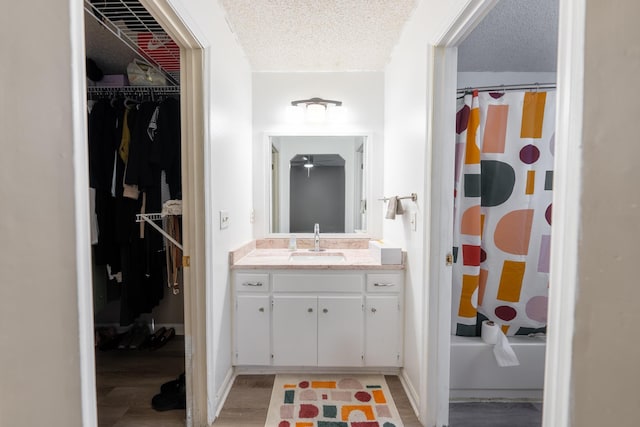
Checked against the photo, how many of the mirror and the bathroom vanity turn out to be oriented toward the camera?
2

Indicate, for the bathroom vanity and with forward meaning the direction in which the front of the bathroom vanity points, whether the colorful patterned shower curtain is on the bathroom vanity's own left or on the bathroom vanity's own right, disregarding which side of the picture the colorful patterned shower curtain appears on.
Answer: on the bathroom vanity's own left

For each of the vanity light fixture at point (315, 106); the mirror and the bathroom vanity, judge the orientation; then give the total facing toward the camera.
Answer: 3

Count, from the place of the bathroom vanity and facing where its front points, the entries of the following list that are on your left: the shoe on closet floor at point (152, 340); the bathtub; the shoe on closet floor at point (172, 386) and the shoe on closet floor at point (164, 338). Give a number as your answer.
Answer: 1

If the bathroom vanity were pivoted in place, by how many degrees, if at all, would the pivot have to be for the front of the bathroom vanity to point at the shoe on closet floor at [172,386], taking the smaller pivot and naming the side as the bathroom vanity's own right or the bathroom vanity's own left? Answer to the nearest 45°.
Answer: approximately 90° to the bathroom vanity's own right

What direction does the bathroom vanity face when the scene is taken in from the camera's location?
facing the viewer

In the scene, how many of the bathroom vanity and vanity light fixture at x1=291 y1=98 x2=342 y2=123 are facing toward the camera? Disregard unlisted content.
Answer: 2

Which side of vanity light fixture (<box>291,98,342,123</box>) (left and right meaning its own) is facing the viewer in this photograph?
front

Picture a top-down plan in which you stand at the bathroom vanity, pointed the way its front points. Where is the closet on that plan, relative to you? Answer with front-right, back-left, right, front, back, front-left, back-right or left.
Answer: right
